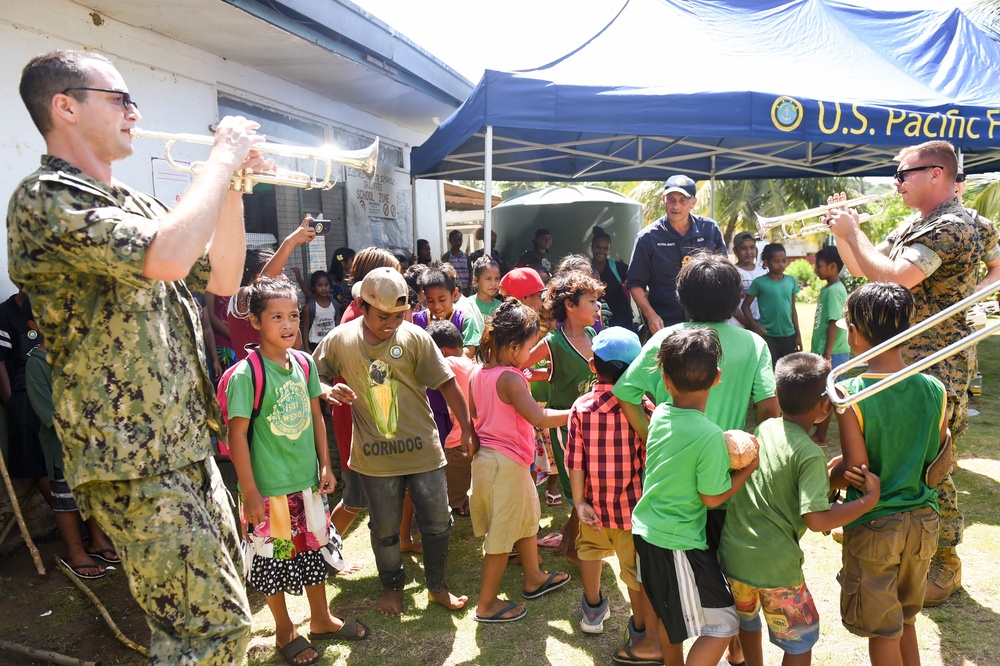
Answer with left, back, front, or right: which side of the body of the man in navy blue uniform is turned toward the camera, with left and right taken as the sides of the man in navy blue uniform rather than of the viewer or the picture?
front

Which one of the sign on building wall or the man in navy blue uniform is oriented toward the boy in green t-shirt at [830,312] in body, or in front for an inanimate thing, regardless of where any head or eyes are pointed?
the sign on building wall

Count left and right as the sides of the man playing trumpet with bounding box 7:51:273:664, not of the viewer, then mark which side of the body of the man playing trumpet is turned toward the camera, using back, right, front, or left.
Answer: right

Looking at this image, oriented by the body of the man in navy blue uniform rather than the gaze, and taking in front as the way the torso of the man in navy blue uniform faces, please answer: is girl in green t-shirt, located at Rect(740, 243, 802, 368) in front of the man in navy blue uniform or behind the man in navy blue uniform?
behind

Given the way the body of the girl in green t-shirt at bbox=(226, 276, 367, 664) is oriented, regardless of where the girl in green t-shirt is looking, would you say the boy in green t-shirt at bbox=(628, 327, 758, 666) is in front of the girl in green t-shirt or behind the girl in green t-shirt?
in front

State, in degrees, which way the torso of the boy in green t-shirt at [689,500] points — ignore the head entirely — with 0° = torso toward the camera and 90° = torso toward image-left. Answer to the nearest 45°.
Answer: approximately 225°

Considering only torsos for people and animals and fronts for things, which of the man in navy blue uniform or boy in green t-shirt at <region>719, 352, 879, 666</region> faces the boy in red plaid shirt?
the man in navy blue uniform

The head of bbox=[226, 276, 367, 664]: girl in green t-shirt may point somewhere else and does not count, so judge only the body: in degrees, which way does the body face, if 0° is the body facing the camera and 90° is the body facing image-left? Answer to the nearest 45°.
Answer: approximately 315°

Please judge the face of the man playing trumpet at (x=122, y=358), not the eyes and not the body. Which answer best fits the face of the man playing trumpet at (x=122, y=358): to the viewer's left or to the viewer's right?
to the viewer's right

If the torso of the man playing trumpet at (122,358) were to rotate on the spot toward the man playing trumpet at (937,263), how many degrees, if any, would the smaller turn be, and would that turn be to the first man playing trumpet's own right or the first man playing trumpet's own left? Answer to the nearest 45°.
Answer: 0° — they already face them

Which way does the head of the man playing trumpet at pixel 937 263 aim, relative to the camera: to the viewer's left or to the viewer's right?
to the viewer's left

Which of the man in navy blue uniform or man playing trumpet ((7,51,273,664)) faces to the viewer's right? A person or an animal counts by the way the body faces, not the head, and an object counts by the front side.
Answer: the man playing trumpet

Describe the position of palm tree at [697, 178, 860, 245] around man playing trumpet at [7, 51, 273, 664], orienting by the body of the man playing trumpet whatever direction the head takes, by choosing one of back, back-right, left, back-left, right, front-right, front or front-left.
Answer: front-left

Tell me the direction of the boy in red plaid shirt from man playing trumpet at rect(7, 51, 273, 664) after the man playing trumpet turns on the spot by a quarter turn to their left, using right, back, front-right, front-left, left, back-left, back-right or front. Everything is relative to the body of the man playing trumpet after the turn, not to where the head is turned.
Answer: right

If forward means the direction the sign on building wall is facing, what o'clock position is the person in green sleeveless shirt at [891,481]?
The person in green sleeveless shirt is roughly at 1 o'clock from the sign on building wall.
